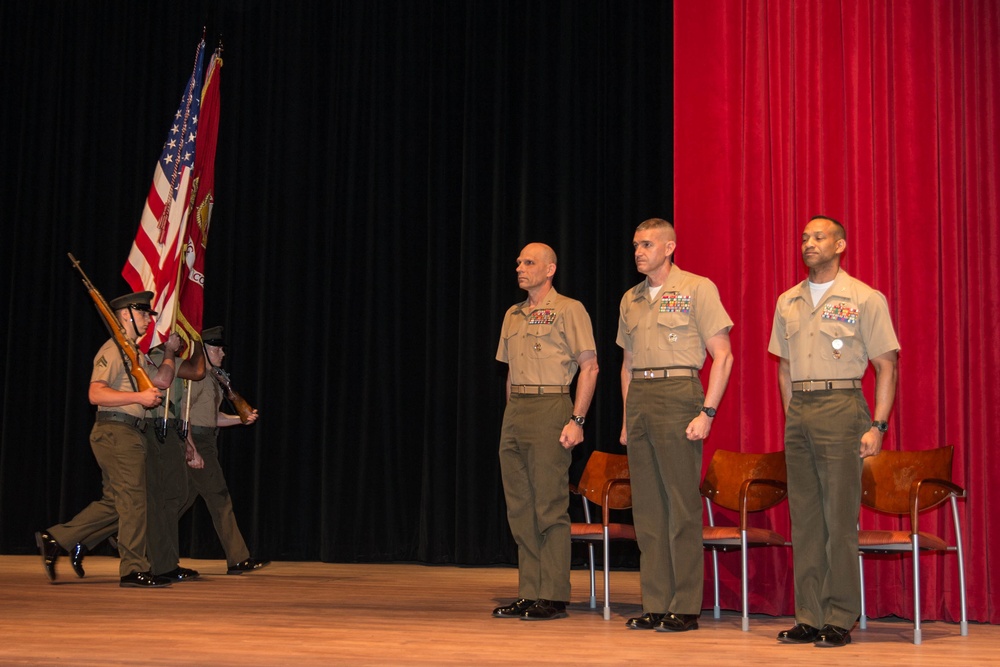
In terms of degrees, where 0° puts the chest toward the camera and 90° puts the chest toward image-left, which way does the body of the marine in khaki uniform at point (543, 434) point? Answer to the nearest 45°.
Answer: approximately 45°

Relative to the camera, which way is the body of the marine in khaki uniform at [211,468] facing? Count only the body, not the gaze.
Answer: to the viewer's right

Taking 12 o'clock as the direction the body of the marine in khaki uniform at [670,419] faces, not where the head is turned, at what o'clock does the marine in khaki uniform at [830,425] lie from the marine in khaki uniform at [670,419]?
the marine in khaki uniform at [830,425] is roughly at 8 o'clock from the marine in khaki uniform at [670,419].

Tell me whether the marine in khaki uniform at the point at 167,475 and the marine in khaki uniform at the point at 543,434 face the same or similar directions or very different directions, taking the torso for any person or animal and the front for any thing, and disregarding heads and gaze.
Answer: very different directions

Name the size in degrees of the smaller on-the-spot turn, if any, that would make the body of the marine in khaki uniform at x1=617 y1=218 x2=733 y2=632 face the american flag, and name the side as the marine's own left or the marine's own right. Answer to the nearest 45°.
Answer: approximately 90° to the marine's own right

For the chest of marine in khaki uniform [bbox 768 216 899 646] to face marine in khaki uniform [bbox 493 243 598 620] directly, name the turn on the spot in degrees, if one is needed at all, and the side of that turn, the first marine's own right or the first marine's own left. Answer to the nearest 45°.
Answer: approximately 45° to the first marine's own right

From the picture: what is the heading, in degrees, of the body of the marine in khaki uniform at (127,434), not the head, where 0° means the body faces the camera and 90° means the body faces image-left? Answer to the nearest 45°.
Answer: approximately 270°

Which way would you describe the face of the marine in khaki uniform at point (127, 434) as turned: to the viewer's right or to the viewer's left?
to the viewer's right

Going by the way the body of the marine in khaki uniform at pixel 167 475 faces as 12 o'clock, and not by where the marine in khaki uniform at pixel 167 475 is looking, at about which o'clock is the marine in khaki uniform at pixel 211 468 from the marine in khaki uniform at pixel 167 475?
the marine in khaki uniform at pixel 211 468 is roughly at 10 o'clock from the marine in khaki uniform at pixel 167 475.

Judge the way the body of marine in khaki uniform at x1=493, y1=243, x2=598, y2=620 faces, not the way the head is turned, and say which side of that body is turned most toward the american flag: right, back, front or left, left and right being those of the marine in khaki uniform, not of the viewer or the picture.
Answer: right

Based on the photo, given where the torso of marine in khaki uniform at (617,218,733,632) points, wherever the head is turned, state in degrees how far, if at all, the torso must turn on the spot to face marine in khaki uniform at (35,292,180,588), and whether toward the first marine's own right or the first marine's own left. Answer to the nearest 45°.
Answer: approximately 45° to the first marine's own right

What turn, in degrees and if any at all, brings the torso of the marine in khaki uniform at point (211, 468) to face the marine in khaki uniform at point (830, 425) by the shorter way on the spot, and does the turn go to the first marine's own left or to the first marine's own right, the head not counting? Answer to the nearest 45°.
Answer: approximately 45° to the first marine's own right
